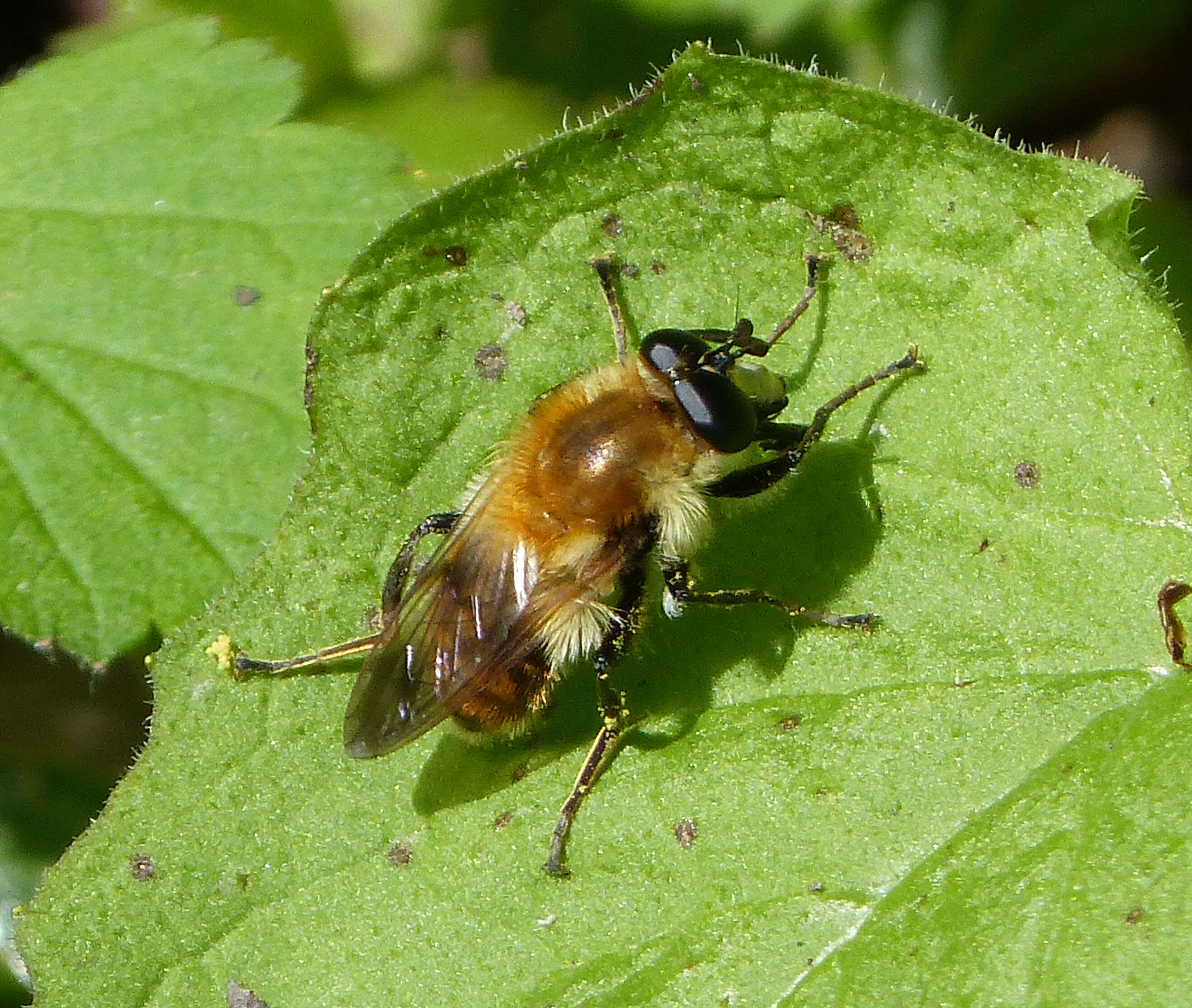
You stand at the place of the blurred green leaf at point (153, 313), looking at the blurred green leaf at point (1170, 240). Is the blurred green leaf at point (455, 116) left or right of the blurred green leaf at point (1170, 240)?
left

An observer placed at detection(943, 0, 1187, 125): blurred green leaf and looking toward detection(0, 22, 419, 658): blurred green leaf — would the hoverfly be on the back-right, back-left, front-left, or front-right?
front-left

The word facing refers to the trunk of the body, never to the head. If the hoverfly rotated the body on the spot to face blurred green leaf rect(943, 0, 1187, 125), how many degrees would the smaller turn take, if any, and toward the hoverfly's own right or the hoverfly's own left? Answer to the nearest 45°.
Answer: approximately 45° to the hoverfly's own left

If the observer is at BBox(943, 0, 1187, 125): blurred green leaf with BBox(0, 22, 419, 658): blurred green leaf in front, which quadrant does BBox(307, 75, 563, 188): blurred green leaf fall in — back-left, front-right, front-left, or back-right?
front-right

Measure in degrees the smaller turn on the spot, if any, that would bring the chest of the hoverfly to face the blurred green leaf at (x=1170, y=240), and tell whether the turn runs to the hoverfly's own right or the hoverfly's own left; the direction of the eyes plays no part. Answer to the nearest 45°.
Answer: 0° — it already faces it

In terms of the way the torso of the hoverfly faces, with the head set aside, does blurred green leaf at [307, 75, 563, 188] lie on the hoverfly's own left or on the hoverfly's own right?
on the hoverfly's own left

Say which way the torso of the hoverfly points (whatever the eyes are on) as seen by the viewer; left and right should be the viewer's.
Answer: facing away from the viewer and to the right of the viewer

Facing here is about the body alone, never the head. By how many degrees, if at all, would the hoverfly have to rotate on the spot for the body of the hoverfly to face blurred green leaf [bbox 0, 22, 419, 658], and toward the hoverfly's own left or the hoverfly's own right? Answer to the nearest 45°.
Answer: approximately 90° to the hoverfly's own left
